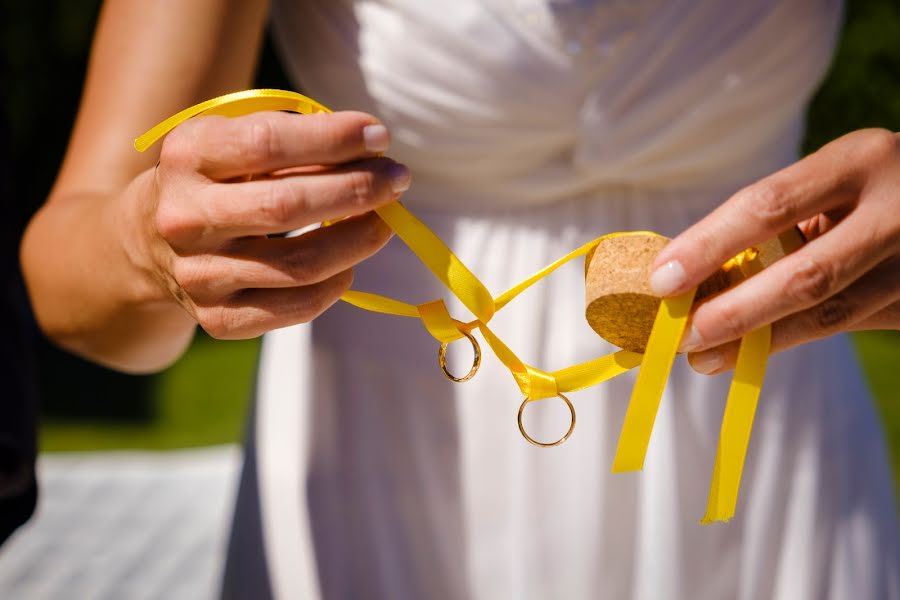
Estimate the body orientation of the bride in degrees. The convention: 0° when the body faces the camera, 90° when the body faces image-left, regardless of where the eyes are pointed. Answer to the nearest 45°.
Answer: approximately 0°
